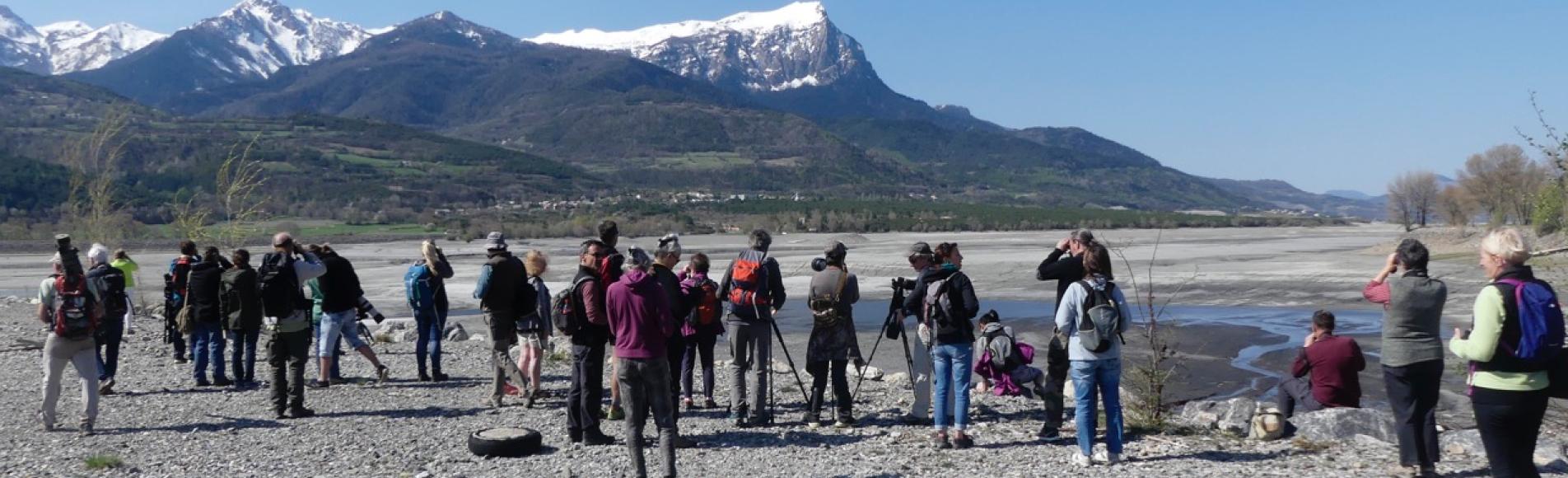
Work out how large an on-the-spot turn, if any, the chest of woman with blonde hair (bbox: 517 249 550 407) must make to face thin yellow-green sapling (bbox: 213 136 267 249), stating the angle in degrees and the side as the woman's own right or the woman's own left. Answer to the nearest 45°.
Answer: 0° — they already face it

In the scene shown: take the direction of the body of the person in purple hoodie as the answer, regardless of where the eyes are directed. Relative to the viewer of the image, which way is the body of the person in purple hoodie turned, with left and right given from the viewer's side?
facing away from the viewer

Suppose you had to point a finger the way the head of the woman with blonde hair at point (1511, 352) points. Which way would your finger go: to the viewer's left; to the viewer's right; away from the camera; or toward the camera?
to the viewer's left

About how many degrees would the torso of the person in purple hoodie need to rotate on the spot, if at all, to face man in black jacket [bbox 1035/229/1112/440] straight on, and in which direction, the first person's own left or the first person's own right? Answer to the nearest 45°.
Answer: approximately 90° to the first person's own right

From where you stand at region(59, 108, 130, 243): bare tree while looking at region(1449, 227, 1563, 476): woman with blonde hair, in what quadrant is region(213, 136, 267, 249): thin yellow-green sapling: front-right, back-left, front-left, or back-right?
front-left

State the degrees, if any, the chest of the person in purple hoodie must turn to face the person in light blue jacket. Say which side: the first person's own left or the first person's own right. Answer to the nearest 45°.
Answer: approximately 90° to the first person's own right

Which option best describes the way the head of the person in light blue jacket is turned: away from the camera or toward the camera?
away from the camera

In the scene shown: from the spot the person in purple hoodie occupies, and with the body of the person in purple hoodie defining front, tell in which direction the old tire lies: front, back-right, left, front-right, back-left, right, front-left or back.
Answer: front-left

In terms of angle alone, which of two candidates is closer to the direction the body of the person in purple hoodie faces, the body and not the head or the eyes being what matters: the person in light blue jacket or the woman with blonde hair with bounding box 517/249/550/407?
the woman with blonde hair

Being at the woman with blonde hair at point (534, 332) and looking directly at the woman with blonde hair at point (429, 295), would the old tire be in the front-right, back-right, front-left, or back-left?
back-left

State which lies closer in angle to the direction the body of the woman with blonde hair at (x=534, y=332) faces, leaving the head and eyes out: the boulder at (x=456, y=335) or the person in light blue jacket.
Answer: the boulder

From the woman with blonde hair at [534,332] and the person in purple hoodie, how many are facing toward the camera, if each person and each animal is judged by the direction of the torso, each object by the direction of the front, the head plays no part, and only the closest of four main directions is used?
0

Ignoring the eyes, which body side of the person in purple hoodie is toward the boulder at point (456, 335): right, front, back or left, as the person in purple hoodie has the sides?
front

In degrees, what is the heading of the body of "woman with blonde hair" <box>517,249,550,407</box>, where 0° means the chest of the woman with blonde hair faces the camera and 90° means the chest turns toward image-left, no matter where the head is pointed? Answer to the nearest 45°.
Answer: approximately 135°
